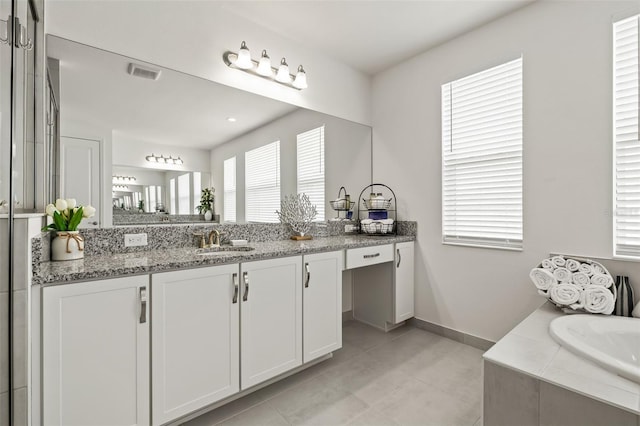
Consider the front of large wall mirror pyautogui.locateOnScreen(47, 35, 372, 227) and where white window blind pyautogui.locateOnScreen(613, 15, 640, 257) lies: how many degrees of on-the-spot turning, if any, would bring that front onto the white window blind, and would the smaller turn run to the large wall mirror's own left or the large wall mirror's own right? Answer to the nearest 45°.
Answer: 0° — it already faces it

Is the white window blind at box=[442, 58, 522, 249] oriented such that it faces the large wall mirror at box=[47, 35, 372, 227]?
yes

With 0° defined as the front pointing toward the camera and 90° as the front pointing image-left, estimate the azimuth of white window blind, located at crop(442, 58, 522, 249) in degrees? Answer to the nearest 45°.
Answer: approximately 45°

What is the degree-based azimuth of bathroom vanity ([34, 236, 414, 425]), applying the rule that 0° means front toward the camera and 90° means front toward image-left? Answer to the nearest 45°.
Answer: approximately 315°
